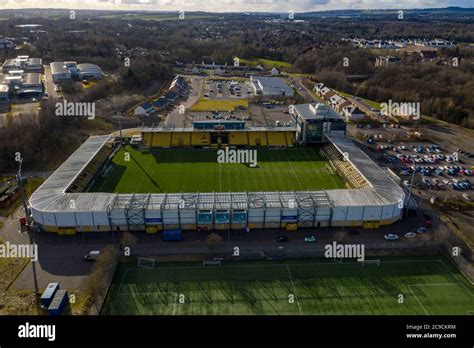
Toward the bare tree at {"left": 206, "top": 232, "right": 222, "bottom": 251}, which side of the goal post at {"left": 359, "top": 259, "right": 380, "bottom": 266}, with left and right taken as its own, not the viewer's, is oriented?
right

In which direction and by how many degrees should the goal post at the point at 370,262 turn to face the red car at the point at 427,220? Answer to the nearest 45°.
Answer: approximately 135° to its left

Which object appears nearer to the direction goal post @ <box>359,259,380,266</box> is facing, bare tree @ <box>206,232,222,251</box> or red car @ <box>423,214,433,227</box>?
the bare tree

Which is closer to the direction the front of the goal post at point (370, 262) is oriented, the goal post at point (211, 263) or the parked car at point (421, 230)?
the goal post

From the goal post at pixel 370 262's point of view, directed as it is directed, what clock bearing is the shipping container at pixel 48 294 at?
The shipping container is roughly at 2 o'clock from the goal post.

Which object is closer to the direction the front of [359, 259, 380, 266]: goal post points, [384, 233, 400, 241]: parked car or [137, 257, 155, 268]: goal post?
the goal post

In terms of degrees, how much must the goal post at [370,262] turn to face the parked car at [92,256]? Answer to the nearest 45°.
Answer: approximately 90° to its right

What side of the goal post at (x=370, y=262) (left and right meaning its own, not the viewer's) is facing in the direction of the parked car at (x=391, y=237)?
back

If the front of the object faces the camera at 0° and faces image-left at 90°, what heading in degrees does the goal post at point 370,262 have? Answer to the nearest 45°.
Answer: approximately 0°
